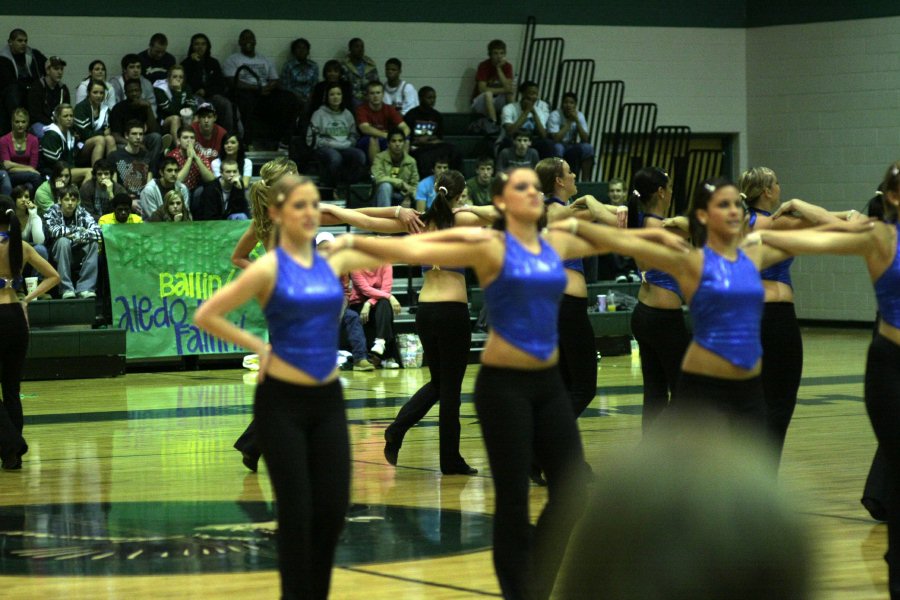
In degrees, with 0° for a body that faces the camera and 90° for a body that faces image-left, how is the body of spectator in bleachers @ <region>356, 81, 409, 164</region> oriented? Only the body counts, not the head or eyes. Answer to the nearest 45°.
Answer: approximately 0°

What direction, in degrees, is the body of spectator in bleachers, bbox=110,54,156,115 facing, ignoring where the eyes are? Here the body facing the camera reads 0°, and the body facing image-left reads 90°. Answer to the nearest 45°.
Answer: approximately 0°

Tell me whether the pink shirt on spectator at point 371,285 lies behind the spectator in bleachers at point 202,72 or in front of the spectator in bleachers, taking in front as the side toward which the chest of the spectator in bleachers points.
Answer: in front

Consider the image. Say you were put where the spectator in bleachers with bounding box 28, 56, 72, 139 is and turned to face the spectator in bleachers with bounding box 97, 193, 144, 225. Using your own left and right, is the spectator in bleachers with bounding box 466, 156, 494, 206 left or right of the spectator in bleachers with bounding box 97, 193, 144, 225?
left
